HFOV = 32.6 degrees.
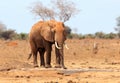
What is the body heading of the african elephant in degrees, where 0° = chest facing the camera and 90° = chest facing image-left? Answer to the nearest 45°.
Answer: approximately 315°
